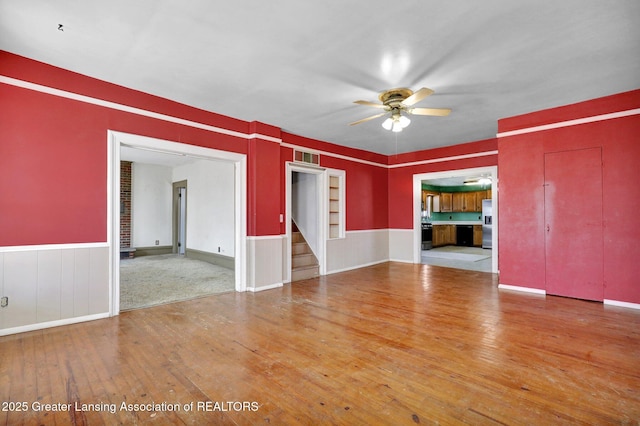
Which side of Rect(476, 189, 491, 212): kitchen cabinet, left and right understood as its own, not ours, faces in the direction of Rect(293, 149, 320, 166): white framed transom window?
front

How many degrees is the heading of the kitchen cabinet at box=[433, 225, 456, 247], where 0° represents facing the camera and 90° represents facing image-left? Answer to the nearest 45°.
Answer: approximately 0°

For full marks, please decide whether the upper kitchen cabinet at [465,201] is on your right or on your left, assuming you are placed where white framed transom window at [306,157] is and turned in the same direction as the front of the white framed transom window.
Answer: on your left

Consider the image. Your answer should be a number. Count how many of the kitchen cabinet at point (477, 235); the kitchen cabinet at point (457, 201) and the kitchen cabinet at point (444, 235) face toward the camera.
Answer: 3

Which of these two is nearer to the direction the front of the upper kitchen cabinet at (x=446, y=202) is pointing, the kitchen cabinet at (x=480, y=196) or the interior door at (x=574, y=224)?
the interior door

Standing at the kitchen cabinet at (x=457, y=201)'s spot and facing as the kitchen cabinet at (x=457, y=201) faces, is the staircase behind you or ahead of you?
ahead

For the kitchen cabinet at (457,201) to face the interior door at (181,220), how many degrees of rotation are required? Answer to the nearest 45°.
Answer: approximately 45° to its right

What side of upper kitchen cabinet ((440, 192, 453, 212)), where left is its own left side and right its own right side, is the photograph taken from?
front

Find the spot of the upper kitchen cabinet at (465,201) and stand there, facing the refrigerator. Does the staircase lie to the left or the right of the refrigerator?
right
